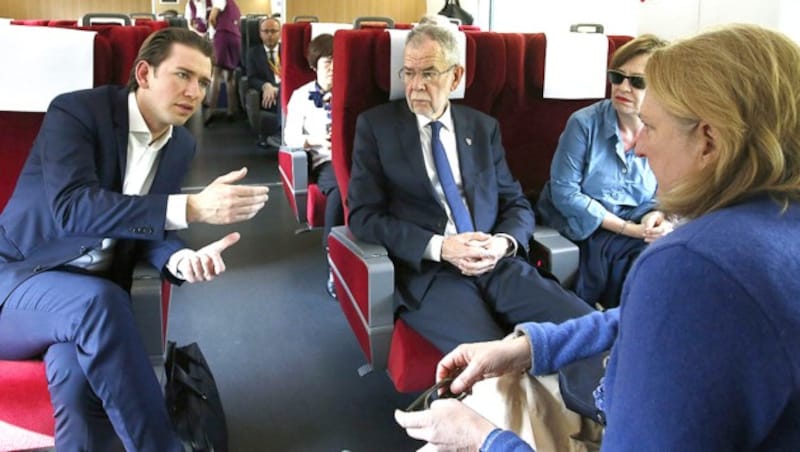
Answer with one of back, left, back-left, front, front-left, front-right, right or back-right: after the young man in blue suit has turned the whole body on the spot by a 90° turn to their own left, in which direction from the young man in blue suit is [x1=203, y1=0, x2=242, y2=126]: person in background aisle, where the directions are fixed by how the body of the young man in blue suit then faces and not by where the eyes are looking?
front-left

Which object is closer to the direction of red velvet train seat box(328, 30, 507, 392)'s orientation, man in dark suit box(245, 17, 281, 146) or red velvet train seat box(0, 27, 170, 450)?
the red velvet train seat

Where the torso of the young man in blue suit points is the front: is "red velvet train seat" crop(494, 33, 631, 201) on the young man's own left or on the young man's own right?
on the young man's own left
